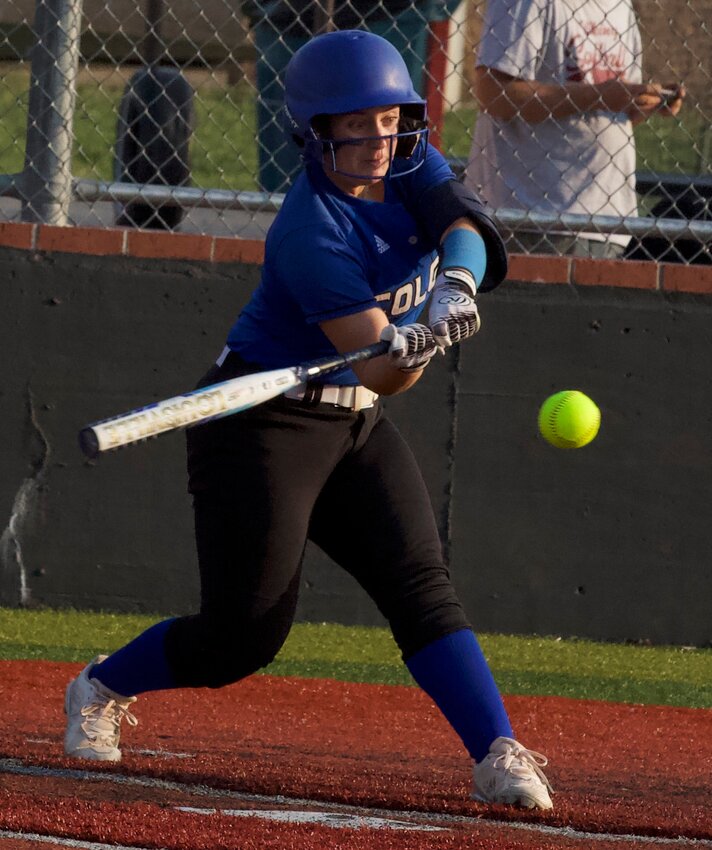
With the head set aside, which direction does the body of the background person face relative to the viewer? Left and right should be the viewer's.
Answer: facing the viewer and to the right of the viewer

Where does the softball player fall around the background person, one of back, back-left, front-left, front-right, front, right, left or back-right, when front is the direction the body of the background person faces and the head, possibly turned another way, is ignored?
front-right

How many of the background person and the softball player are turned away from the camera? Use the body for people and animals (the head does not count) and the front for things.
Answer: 0

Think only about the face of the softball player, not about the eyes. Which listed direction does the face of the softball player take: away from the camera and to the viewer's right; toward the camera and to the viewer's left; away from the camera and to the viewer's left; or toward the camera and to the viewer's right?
toward the camera and to the viewer's right

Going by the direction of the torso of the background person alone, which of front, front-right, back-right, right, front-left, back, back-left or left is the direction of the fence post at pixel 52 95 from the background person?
back-right

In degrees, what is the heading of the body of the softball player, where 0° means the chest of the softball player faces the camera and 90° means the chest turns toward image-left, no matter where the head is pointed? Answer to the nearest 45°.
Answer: approximately 315°

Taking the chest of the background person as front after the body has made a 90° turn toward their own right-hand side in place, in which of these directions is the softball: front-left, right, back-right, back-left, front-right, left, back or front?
front-left
